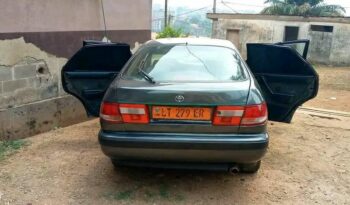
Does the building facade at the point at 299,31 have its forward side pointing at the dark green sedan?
yes

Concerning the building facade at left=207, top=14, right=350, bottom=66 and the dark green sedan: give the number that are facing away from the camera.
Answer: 1

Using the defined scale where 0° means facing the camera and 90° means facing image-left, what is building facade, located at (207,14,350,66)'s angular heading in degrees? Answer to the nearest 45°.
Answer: approximately 0°

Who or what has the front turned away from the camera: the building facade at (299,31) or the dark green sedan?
the dark green sedan

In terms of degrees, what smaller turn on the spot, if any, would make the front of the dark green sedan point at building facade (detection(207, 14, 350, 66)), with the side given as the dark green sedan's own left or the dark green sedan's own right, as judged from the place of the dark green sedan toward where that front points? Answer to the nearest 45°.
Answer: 0° — it already faces it

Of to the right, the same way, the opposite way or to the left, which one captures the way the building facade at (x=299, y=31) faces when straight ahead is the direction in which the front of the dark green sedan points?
the opposite way

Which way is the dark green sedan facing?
away from the camera
